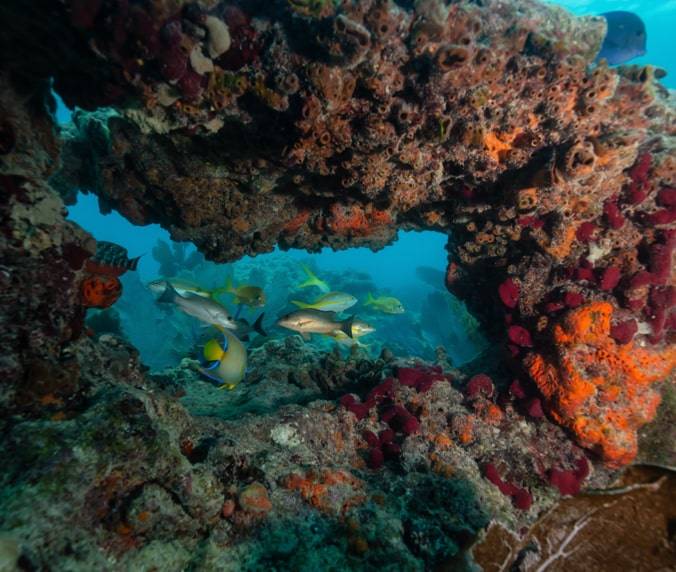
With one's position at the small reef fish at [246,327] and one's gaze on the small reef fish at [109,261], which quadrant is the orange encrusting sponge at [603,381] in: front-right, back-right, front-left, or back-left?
back-left

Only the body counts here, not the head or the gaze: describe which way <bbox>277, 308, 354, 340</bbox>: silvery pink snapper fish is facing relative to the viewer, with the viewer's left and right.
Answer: facing to the left of the viewer

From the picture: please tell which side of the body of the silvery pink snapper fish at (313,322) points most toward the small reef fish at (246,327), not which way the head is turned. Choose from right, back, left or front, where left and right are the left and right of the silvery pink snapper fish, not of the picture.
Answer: front

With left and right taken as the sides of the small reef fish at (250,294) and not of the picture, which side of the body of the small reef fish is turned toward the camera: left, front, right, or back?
right

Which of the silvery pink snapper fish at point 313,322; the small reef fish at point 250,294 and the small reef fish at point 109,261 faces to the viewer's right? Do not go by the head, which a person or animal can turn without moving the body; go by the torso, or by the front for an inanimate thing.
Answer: the small reef fish at point 250,294

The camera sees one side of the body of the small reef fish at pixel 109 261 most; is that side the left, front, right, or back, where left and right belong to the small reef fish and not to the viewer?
left
